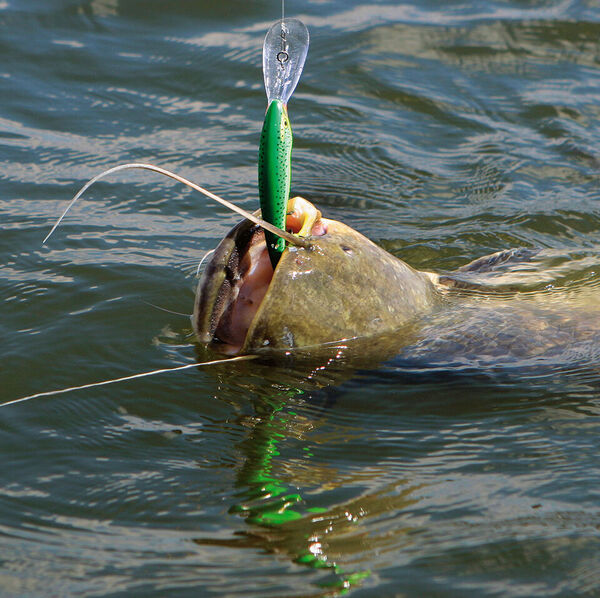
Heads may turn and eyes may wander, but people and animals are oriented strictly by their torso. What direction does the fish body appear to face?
to the viewer's left
